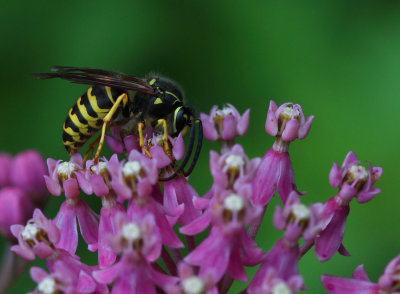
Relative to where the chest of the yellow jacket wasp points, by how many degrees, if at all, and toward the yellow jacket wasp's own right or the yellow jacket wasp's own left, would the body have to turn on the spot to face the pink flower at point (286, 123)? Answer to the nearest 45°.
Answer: approximately 45° to the yellow jacket wasp's own right

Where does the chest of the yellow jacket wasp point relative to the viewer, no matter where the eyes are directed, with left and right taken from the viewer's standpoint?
facing to the right of the viewer

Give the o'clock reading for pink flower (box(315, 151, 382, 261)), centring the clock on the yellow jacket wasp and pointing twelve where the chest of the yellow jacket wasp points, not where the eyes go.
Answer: The pink flower is roughly at 1 o'clock from the yellow jacket wasp.

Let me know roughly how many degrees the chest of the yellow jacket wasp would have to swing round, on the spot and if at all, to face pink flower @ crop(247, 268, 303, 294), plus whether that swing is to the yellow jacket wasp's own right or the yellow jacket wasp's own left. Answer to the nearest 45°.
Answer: approximately 45° to the yellow jacket wasp's own right

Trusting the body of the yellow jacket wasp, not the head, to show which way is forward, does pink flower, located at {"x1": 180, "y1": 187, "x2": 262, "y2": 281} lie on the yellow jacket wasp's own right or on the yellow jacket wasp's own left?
on the yellow jacket wasp's own right

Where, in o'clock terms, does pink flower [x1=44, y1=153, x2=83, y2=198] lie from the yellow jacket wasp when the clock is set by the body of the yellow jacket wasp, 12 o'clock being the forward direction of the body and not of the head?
The pink flower is roughly at 6 o'clock from the yellow jacket wasp.

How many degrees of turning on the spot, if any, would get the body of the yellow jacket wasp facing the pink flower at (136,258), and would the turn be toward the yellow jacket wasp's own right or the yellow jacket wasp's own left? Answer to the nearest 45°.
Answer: approximately 90° to the yellow jacket wasp's own right
